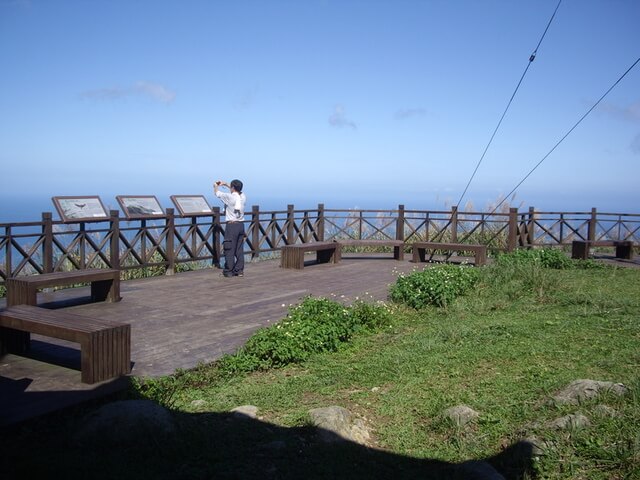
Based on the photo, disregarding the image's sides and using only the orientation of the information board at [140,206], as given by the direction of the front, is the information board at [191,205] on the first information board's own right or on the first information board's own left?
on the first information board's own left

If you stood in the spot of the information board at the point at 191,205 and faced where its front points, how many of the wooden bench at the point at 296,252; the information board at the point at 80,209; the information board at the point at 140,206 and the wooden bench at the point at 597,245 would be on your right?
2

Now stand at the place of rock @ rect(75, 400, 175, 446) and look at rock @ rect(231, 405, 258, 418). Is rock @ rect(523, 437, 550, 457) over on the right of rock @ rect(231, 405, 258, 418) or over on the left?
right

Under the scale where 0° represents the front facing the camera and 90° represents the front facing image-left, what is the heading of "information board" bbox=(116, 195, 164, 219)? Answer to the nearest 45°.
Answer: approximately 315°

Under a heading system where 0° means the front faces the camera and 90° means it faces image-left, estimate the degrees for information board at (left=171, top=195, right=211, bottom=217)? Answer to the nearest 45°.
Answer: approximately 315°

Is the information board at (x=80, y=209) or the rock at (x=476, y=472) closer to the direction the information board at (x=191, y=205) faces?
the rock

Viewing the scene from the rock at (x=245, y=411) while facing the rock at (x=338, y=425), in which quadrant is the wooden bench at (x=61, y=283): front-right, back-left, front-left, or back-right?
back-left
